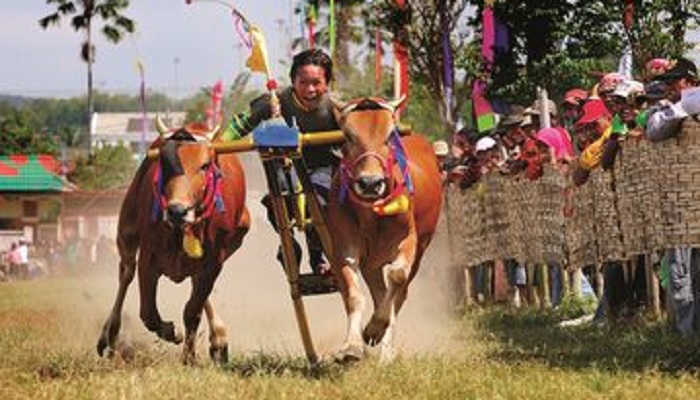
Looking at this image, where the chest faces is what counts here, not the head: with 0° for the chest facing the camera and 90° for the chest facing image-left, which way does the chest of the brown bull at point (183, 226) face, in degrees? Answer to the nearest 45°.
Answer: approximately 0°

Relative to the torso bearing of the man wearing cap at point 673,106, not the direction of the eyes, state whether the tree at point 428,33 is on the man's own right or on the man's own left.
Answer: on the man's own right

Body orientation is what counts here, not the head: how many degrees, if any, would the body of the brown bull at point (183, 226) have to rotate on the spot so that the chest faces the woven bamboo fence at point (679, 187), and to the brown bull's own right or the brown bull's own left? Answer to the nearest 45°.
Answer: approximately 45° to the brown bull's own left

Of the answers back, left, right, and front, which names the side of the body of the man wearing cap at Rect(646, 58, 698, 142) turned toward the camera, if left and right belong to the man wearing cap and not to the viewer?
left

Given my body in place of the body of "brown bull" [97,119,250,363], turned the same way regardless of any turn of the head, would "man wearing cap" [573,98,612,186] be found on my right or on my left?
on my left

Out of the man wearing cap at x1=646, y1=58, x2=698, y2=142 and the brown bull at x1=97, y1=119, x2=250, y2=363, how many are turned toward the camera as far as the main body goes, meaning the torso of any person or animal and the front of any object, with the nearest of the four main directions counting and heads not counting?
1
